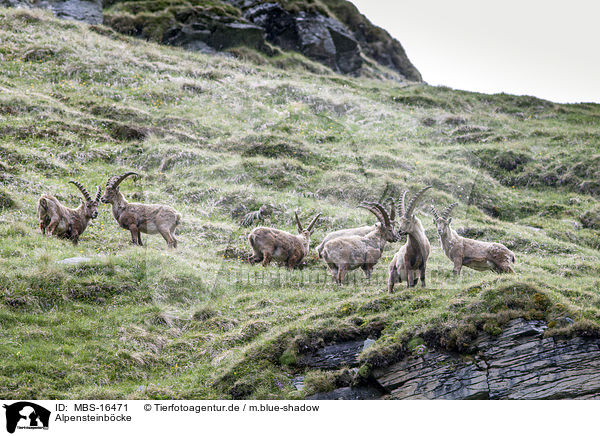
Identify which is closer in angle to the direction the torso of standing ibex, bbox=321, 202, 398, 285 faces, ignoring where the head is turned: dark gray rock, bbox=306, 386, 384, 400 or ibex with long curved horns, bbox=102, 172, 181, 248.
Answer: the dark gray rock

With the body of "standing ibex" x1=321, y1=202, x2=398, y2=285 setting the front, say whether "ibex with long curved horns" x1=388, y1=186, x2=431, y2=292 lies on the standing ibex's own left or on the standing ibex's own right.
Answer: on the standing ibex's own right

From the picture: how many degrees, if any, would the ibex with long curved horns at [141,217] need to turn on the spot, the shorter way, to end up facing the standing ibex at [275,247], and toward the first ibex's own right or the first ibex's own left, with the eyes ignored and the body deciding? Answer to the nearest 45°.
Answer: approximately 135° to the first ibex's own left

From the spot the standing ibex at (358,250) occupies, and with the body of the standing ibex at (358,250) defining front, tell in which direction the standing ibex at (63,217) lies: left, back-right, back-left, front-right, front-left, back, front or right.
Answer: back

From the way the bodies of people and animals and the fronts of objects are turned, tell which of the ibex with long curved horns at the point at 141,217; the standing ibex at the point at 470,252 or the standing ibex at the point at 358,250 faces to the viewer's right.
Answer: the standing ibex at the point at 358,250

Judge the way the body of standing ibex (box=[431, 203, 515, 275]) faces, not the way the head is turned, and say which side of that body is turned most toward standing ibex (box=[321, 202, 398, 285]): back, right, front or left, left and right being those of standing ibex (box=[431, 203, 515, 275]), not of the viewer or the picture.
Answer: front

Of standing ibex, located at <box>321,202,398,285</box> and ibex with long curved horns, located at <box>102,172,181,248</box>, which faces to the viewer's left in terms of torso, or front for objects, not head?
the ibex with long curved horns

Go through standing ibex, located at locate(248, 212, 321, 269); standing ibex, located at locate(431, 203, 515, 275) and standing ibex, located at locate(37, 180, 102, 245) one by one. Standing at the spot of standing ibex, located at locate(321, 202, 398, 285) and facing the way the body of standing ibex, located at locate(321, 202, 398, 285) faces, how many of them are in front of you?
1

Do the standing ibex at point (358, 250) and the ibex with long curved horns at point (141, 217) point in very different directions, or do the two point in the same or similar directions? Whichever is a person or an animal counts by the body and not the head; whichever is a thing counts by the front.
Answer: very different directions

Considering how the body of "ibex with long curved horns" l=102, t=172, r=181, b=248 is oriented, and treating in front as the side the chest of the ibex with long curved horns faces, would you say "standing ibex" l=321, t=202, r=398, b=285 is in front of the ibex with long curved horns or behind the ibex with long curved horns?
behind

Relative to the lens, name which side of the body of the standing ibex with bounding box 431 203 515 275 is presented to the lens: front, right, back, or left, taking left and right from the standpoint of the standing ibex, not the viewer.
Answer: left

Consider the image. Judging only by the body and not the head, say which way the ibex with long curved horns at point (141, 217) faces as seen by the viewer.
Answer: to the viewer's left

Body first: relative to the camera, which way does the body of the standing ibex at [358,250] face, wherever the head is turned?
to the viewer's right
